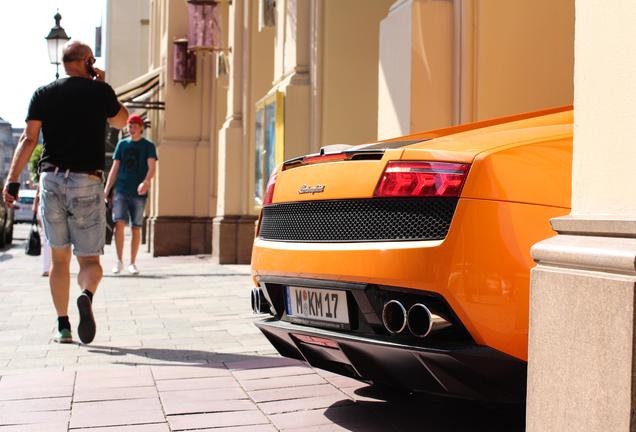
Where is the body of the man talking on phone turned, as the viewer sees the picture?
away from the camera

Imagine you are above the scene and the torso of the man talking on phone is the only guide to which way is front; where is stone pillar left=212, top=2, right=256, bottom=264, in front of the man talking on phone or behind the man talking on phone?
in front

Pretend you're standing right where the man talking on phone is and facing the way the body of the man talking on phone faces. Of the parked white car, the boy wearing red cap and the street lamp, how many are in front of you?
3

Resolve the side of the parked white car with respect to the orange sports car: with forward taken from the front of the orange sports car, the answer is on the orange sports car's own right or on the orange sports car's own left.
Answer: on the orange sports car's own left

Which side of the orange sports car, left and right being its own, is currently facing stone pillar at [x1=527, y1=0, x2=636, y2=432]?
right

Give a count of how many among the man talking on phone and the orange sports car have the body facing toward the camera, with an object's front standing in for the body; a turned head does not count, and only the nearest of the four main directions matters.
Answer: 0

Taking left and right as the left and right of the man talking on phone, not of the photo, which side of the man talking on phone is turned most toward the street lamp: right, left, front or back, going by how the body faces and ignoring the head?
front

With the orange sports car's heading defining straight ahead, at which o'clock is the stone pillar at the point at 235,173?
The stone pillar is roughly at 10 o'clock from the orange sports car.

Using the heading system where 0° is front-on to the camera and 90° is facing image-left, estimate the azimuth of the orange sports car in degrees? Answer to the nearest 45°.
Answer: approximately 225°

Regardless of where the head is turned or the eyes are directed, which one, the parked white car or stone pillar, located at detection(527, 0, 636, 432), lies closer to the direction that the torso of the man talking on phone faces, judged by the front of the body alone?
the parked white car

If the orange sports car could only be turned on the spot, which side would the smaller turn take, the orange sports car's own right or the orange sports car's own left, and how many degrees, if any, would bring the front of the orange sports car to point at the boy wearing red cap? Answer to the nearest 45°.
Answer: approximately 90° to the orange sports car's own left

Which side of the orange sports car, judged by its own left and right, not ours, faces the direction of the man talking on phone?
left
